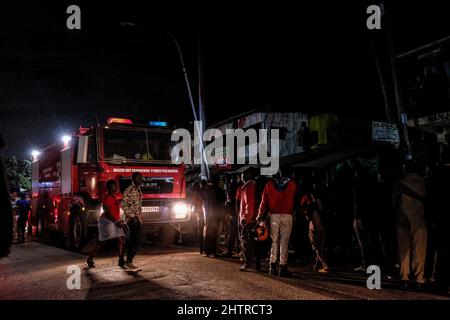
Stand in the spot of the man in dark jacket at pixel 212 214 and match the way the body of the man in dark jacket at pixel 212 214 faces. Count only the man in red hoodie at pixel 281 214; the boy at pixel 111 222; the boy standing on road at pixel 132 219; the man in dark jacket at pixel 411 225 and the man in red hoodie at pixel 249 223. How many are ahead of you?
0

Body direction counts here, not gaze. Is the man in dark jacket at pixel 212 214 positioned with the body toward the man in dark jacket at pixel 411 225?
no

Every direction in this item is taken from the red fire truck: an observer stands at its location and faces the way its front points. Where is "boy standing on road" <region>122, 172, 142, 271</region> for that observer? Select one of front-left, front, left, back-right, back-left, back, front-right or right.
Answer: front-right

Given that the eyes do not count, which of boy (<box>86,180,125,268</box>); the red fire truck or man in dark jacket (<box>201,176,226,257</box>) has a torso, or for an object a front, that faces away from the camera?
the man in dark jacket

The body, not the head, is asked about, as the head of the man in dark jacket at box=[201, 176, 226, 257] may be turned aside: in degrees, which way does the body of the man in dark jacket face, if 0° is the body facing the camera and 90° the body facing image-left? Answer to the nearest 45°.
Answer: approximately 180°

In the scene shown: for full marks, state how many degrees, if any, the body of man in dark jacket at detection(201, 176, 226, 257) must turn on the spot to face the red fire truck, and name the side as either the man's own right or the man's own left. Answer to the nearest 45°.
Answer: approximately 45° to the man's own left
